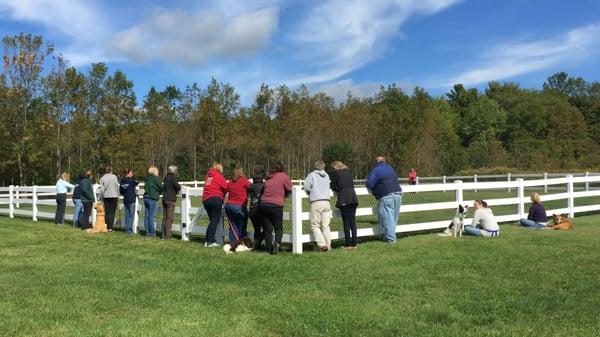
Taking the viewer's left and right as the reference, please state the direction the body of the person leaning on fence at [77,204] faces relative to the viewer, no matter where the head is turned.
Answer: facing away from the viewer and to the right of the viewer

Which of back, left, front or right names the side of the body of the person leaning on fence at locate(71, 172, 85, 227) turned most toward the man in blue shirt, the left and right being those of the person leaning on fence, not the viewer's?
right

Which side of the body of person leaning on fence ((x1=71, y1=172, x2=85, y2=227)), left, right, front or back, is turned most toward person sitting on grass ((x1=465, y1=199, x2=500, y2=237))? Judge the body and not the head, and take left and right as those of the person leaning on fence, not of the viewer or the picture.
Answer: right

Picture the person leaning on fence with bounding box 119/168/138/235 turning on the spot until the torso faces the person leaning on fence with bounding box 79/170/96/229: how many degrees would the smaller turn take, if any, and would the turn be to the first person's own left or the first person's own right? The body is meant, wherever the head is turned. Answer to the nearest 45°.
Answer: approximately 90° to the first person's own left

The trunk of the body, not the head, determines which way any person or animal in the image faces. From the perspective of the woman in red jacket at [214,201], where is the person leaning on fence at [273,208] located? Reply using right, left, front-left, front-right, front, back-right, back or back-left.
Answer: right

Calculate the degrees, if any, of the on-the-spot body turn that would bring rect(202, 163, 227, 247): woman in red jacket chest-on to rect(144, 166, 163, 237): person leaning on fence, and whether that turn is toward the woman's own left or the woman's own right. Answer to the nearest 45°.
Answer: approximately 90° to the woman's own left

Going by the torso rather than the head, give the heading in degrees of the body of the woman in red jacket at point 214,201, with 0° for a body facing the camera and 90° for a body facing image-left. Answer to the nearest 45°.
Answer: approximately 225°

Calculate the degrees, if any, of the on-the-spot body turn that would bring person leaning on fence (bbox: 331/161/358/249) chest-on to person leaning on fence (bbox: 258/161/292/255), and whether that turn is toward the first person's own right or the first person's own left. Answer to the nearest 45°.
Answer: approximately 45° to the first person's own left

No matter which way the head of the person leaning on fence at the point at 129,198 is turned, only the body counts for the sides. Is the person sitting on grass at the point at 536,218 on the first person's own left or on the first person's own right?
on the first person's own right

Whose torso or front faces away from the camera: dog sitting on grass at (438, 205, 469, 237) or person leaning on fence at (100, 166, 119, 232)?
the person leaning on fence

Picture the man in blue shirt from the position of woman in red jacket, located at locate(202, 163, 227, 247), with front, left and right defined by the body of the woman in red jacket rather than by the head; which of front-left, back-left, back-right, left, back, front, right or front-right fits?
front-right

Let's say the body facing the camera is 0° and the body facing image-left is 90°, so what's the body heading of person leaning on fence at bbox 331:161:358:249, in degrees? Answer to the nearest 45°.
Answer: approximately 135°

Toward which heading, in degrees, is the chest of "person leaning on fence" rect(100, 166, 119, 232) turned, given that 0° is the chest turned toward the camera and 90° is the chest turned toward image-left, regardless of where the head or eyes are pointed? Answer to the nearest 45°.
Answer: approximately 180°
